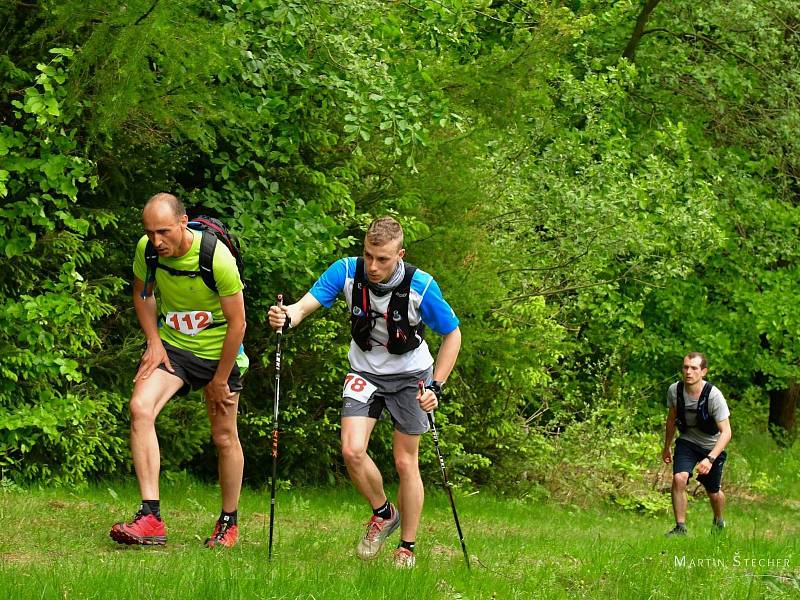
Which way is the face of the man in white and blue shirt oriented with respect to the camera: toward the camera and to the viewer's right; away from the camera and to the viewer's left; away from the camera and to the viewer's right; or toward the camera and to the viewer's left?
toward the camera and to the viewer's left

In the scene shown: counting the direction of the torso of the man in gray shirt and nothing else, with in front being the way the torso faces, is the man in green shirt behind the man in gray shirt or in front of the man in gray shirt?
in front

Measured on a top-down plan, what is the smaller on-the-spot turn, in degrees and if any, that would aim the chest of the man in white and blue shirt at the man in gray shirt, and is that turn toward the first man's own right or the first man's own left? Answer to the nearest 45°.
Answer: approximately 180°

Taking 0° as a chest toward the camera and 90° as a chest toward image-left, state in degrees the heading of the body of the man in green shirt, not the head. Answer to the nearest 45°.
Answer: approximately 45°

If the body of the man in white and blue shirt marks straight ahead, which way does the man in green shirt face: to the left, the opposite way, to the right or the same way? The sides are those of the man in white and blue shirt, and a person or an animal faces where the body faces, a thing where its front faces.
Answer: the same way

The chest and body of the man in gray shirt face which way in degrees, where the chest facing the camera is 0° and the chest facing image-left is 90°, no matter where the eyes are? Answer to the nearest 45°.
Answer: approximately 45°

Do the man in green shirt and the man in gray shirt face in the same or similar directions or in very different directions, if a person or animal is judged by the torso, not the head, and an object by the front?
same or similar directions

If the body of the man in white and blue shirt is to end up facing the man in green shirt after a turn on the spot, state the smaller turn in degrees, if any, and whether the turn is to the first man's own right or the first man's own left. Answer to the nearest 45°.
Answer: approximately 45° to the first man's own right

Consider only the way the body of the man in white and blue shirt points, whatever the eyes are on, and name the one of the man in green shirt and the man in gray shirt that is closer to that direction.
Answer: the man in green shirt

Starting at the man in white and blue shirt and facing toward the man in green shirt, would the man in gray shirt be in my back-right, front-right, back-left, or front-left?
back-right

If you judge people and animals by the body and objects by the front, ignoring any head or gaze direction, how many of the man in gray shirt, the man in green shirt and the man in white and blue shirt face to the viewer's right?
0

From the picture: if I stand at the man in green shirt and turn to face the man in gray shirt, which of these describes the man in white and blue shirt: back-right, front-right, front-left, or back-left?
front-right

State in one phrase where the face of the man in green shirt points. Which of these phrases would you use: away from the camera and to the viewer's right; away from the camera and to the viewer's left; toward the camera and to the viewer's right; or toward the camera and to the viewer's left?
toward the camera and to the viewer's left

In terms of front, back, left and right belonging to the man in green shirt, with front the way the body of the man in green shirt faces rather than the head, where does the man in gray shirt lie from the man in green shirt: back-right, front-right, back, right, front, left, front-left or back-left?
back

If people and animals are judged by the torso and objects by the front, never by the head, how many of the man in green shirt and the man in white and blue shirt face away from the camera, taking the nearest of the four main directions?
0
